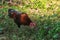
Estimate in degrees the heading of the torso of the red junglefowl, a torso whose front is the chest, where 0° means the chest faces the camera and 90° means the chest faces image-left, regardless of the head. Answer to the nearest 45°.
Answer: approximately 270°
